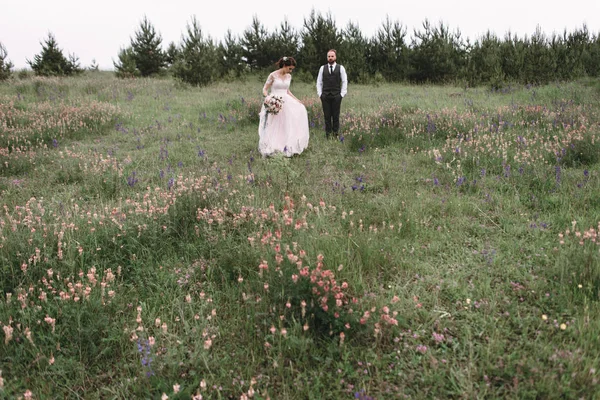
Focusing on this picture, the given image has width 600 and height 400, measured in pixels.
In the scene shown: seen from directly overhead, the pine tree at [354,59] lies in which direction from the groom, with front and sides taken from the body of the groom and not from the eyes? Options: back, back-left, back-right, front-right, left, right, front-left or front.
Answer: back

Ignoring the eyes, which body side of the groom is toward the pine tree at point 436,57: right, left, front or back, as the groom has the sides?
back

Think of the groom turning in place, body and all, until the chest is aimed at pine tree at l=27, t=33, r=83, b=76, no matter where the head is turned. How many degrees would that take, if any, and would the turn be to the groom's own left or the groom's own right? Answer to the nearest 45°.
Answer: approximately 135° to the groom's own right

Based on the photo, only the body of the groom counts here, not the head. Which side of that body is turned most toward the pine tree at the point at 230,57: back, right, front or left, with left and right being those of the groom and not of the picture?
back

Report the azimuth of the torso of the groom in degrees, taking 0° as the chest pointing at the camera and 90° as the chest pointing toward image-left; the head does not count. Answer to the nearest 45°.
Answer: approximately 0°

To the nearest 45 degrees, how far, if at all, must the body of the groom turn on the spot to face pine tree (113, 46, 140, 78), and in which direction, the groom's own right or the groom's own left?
approximately 135° to the groom's own right
